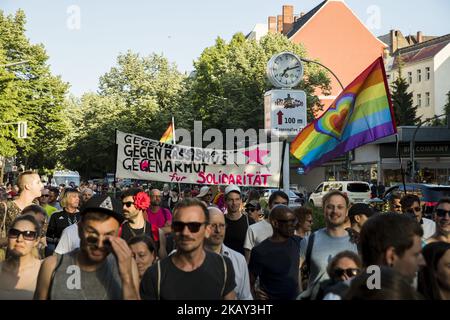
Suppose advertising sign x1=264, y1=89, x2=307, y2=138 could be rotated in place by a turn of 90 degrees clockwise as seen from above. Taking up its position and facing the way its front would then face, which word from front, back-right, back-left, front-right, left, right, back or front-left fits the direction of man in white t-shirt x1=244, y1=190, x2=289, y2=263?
left

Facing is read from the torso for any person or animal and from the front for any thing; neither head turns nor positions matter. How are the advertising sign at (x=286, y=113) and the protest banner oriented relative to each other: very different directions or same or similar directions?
same or similar directions

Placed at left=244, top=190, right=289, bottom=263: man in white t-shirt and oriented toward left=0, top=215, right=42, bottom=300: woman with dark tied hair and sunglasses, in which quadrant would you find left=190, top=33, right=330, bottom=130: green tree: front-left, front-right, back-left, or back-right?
back-right

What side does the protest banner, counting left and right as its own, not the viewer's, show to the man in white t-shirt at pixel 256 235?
front

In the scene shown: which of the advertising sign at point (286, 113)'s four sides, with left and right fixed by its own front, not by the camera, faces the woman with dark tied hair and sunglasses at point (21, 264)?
front

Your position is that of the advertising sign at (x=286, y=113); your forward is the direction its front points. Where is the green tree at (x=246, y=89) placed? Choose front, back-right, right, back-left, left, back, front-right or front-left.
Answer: back

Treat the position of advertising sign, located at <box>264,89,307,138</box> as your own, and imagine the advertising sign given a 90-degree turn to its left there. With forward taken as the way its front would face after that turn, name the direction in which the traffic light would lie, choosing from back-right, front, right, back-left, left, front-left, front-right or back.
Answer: back-left

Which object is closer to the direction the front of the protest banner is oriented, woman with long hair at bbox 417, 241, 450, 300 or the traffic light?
the woman with long hair

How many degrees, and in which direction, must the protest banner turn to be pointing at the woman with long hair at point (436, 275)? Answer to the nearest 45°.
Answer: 0° — it already faces them

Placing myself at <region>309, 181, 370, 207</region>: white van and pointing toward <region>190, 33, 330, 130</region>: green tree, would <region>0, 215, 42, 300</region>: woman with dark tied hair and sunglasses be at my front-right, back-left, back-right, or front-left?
back-left

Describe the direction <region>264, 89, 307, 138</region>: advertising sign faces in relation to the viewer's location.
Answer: facing the viewer

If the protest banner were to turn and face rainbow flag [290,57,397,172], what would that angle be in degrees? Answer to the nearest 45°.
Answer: approximately 45° to its left

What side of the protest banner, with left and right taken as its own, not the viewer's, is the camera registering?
front

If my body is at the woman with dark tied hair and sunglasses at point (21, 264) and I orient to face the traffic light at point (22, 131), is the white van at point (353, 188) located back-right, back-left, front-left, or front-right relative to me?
front-right

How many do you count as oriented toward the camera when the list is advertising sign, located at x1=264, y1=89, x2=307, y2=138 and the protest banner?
2
